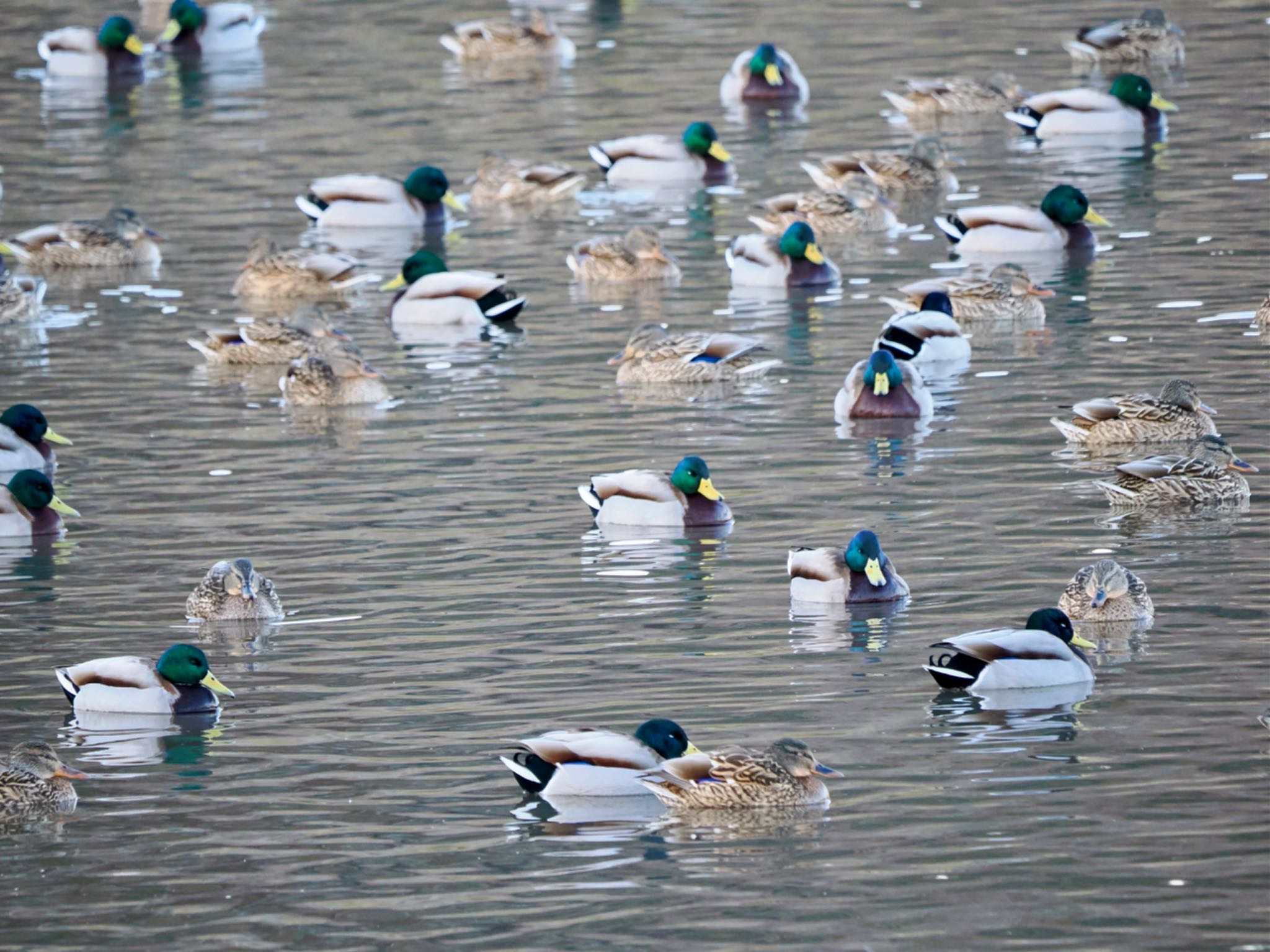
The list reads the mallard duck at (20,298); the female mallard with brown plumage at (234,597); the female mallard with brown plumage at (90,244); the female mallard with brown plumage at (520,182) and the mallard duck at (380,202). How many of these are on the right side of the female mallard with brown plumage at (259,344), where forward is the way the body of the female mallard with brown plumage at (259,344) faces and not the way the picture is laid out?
1

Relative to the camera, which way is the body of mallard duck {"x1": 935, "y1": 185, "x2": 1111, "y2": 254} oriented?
to the viewer's right

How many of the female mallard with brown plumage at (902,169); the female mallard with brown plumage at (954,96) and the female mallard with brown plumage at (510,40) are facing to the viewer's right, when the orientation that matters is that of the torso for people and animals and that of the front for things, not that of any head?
3

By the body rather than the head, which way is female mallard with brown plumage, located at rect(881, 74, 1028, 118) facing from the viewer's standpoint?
to the viewer's right

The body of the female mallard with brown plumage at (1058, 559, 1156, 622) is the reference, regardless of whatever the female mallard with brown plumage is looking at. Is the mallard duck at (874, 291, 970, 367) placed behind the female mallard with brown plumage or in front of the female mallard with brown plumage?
behind

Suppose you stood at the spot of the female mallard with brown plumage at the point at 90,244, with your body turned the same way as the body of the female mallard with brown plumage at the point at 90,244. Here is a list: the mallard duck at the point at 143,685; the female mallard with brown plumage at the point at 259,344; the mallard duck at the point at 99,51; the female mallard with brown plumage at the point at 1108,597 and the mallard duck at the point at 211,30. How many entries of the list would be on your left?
2

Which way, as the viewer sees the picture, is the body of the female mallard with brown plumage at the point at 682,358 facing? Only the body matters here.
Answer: to the viewer's left

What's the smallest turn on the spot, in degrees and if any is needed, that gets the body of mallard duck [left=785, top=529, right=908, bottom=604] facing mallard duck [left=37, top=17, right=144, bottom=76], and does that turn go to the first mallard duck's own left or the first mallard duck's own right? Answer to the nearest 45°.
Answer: approximately 180°

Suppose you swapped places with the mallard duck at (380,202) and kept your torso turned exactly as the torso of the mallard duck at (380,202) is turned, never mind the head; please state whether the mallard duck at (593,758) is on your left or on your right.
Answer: on your right

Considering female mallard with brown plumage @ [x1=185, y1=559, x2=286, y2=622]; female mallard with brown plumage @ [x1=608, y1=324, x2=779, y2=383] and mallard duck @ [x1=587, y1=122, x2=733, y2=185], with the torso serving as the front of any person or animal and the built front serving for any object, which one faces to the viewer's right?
the mallard duck

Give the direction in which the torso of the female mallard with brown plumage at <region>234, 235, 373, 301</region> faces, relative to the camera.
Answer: to the viewer's left

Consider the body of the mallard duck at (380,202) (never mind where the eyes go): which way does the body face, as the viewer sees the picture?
to the viewer's right

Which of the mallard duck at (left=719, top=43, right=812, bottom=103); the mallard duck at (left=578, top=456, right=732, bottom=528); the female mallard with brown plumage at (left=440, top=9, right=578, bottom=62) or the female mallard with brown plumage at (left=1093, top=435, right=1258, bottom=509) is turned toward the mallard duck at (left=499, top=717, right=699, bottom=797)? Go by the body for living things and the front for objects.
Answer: the mallard duck at (left=719, top=43, right=812, bottom=103)

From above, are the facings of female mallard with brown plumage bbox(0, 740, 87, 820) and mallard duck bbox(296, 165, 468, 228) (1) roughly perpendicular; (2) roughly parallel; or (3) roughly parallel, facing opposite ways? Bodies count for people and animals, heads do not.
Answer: roughly parallel

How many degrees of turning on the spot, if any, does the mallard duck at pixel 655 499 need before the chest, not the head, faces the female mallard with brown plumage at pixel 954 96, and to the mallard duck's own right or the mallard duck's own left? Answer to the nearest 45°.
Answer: approximately 90° to the mallard duck's own left

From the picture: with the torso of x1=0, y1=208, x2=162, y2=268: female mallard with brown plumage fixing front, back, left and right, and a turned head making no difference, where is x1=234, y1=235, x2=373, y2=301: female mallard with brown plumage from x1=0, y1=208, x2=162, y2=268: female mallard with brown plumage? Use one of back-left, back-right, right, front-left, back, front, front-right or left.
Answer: front-right

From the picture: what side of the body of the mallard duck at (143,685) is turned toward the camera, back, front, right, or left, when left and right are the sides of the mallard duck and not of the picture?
right

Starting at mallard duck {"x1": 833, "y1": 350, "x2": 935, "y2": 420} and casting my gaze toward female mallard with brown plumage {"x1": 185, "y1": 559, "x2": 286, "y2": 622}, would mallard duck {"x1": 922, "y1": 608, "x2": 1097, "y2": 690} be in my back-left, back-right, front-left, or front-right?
front-left

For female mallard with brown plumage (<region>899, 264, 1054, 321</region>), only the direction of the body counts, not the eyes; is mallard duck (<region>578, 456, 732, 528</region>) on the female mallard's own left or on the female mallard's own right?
on the female mallard's own right
